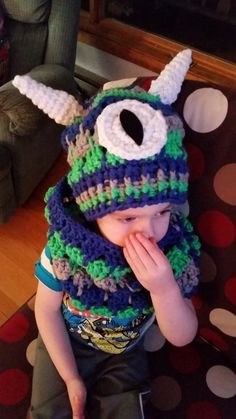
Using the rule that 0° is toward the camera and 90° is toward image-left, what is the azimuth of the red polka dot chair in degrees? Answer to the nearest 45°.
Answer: approximately 45°

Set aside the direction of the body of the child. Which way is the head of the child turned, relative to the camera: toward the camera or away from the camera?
toward the camera
